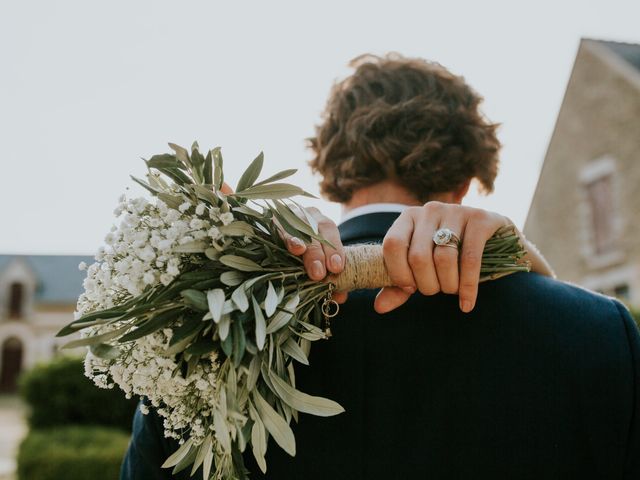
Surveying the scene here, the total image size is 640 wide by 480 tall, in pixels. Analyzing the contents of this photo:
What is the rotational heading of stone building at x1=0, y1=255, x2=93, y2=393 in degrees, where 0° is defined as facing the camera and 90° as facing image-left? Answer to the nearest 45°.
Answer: approximately 0°

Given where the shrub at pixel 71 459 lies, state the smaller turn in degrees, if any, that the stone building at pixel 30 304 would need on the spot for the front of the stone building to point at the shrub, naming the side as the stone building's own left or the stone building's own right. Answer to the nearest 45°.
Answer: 0° — it already faces it

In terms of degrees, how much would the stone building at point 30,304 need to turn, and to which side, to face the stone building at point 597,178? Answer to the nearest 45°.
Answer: approximately 45° to its left
